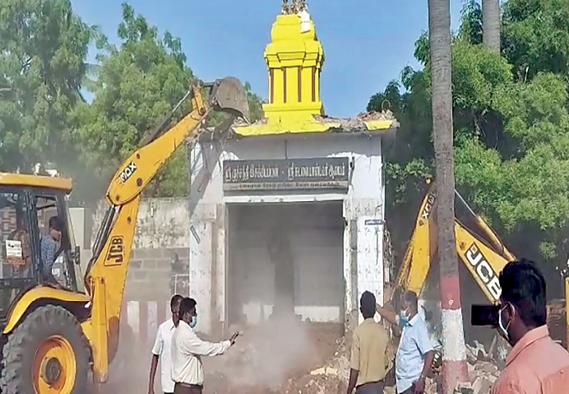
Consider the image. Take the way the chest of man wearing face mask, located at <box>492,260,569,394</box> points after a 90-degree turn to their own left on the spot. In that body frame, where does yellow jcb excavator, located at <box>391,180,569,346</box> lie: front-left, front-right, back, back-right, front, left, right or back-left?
back-right

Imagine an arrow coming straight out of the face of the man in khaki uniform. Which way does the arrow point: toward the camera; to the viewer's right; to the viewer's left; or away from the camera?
away from the camera

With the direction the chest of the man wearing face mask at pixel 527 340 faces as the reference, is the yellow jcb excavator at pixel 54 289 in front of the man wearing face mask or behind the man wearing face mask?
in front

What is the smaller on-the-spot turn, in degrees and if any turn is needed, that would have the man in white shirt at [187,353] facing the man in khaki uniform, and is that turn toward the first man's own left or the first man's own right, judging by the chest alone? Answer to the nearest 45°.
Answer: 0° — they already face them

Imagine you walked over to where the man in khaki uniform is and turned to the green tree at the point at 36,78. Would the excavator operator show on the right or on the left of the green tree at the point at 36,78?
left

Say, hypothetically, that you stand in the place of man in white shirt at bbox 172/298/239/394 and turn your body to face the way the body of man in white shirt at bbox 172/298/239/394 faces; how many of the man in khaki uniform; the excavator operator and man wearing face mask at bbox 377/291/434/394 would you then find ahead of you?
2

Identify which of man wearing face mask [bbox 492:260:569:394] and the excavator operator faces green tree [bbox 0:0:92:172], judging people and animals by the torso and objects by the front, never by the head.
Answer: the man wearing face mask

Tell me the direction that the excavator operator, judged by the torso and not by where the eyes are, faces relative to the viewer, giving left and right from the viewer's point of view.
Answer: facing to the right of the viewer

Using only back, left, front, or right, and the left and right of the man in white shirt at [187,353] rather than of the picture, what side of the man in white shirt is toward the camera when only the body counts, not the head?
right
